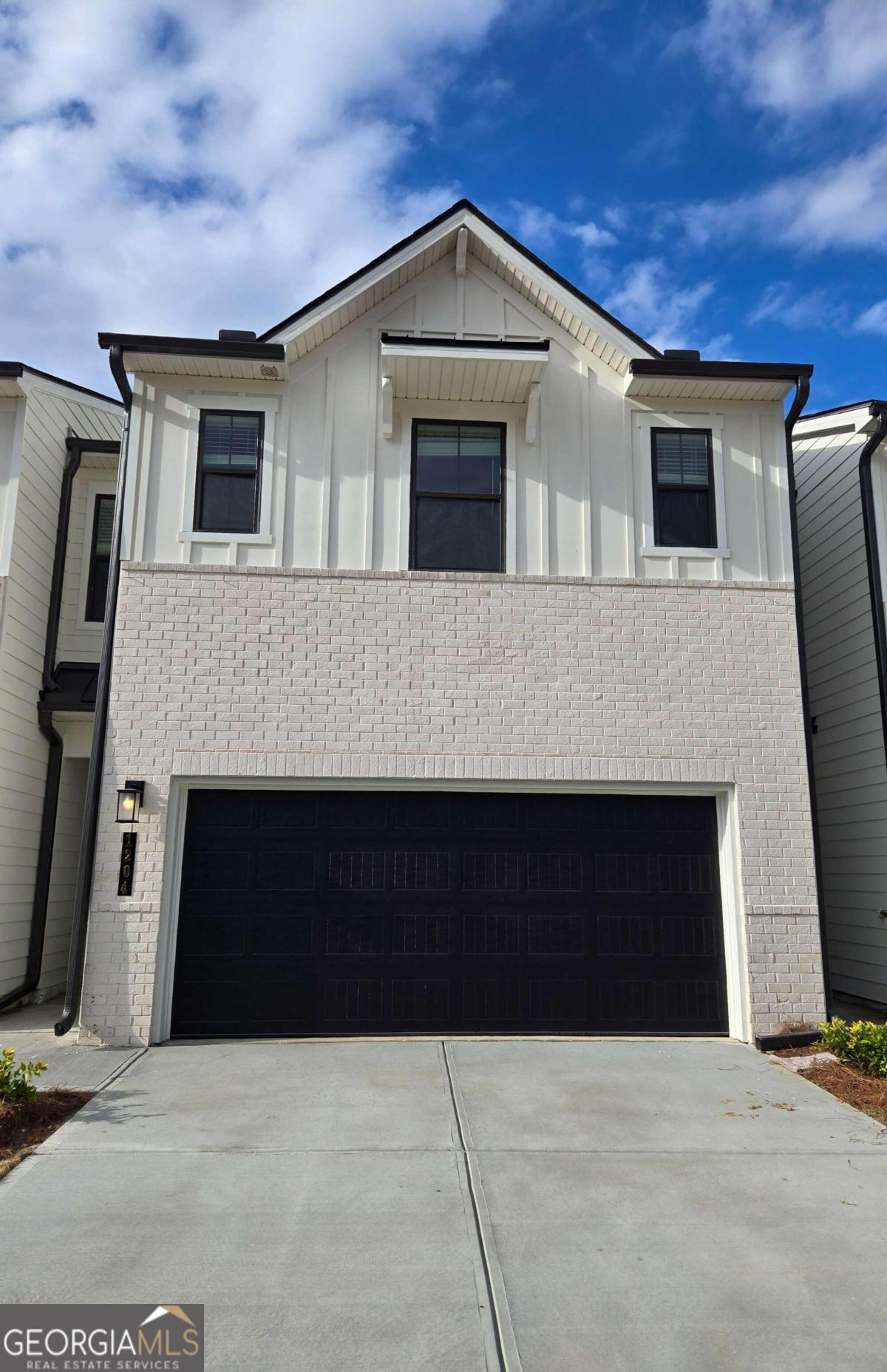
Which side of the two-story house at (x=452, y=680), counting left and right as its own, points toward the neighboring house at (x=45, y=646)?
right

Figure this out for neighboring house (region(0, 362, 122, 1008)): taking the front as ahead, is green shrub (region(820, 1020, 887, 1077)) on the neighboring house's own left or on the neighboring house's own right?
on the neighboring house's own left

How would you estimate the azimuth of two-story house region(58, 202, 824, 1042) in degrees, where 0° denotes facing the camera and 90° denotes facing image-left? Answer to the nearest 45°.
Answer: approximately 0°

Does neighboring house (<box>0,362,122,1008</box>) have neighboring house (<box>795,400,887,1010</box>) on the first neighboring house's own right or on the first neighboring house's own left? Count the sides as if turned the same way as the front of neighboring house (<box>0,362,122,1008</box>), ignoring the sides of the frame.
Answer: on the first neighboring house's own left

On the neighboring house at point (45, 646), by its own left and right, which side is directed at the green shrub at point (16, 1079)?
front

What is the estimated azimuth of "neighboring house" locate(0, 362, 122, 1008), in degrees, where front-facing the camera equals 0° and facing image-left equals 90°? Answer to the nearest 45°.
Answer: approximately 0°

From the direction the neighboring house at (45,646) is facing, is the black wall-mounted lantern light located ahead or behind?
ahead

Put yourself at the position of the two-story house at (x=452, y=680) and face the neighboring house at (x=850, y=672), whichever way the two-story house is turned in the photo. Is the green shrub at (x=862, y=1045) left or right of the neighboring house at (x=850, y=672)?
right

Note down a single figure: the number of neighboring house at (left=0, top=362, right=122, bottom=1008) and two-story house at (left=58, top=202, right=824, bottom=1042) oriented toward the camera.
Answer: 2

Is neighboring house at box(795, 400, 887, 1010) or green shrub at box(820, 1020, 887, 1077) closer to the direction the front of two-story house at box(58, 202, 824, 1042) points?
the green shrub
